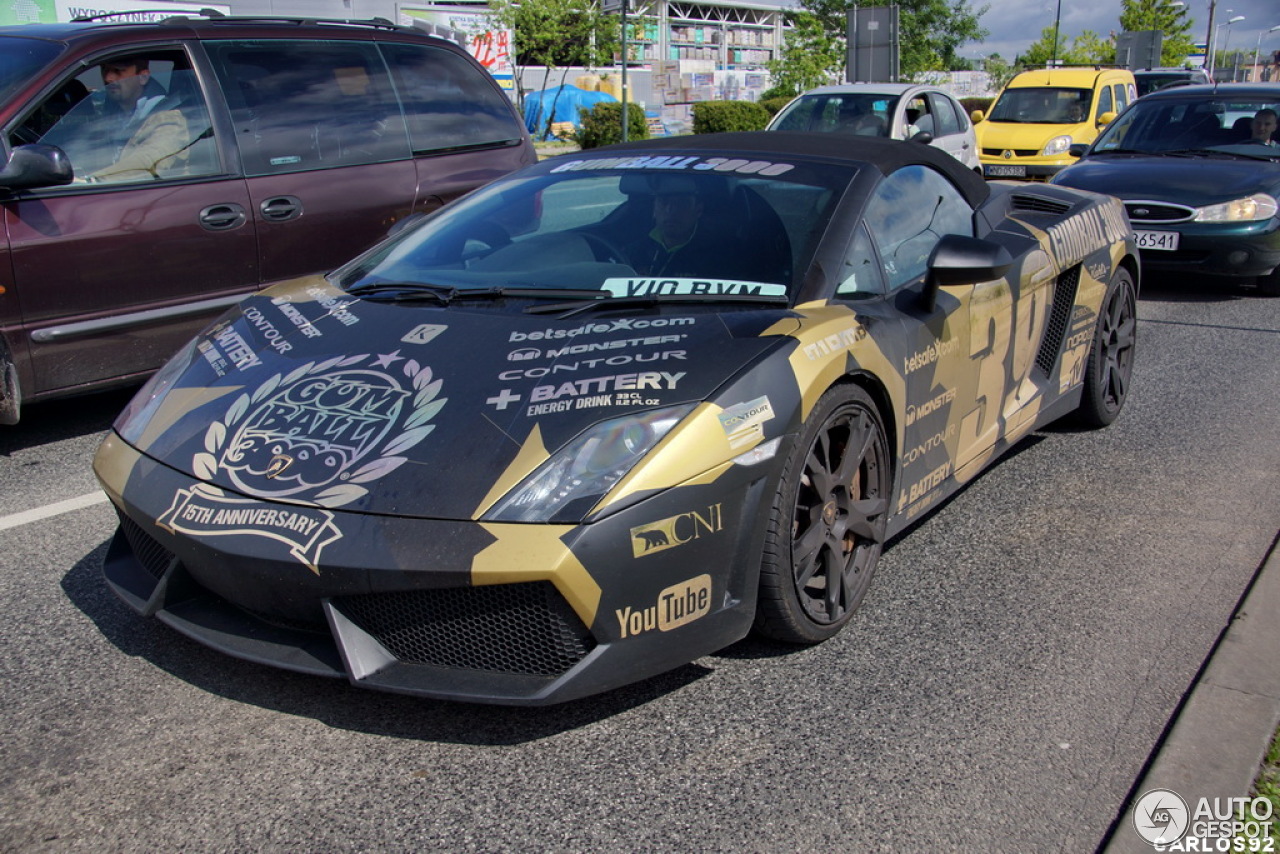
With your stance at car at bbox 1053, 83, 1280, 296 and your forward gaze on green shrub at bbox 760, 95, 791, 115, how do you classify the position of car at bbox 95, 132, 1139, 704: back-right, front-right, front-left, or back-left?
back-left

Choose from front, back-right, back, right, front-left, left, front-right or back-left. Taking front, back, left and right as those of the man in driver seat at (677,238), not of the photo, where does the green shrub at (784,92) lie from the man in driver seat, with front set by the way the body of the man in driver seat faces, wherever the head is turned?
back-right

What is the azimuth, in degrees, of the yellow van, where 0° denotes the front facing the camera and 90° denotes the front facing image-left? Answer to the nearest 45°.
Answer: approximately 45°

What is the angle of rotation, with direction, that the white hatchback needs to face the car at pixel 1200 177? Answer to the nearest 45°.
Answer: approximately 90° to its left

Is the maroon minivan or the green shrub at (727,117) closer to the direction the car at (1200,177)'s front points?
the maroon minivan

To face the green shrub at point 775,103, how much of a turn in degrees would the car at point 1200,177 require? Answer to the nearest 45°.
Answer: approximately 90° to its right

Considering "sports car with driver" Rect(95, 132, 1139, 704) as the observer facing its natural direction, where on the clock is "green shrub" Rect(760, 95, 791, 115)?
The green shrub is roughly at 5 o'clock from the sports car with driver.

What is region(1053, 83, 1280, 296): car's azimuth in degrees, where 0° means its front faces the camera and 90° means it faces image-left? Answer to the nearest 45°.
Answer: approximately 45°
